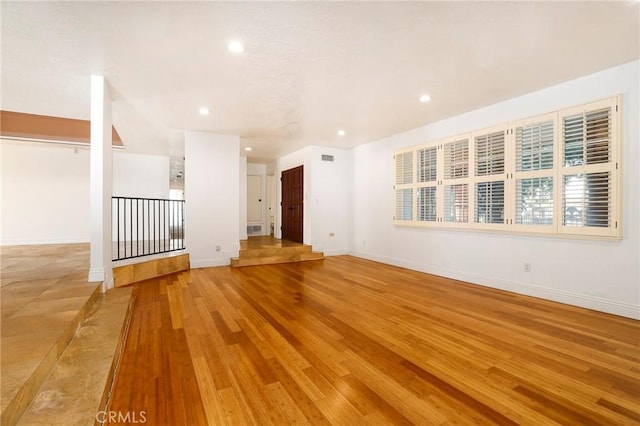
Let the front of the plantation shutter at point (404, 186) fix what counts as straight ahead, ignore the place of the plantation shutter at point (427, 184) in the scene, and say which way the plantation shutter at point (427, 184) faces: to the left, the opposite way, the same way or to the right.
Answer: the same way

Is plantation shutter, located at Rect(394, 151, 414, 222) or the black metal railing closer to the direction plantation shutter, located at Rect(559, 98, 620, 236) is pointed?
the black metal railing

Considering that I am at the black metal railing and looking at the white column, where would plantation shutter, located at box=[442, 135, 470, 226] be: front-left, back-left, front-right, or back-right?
front-left

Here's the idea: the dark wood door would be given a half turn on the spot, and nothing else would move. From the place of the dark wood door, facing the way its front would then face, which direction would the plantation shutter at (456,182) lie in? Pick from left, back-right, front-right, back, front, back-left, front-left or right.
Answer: right

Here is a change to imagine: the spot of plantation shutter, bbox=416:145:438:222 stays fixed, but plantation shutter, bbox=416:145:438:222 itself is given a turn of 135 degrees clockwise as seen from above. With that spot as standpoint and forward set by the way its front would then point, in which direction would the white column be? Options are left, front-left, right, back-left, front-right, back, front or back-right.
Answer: back-left

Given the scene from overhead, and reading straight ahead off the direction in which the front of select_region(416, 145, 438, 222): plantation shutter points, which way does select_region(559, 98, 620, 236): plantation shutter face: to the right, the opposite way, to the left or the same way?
the same way

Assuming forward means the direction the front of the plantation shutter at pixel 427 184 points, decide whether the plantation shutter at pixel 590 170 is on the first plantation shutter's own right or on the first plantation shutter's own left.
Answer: on the first plantation shutter's own left

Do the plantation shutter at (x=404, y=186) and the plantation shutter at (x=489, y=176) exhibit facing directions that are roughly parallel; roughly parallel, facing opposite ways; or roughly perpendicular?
roughly parallel

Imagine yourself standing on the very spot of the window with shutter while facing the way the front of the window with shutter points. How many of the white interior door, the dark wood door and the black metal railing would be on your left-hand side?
0

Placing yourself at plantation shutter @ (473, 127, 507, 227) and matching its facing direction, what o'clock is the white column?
The white column is roughly at 12 o'clock from the plantation shutter.

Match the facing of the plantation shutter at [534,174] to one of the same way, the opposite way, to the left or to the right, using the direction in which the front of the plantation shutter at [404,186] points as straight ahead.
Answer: the same way

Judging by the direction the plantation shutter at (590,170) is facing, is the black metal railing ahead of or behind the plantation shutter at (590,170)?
ahead

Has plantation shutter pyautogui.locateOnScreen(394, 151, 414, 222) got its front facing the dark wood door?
no

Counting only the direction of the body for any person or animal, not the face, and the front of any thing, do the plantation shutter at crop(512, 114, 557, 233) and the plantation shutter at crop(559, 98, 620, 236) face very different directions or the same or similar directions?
same or similar directions

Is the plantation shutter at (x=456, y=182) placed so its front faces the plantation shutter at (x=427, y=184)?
no

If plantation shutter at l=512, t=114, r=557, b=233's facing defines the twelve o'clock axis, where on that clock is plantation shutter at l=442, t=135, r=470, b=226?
plantation shutter at l=442, t=135, r=470, b=226 is roughly at 2 o'clock from plantation shutter at l=512, t=114, r=557, b=233.

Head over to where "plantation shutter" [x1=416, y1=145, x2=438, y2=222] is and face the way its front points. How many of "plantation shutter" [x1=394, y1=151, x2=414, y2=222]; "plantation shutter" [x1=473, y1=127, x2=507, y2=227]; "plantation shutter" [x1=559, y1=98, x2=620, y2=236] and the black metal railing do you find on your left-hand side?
2

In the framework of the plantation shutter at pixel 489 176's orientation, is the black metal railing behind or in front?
in front

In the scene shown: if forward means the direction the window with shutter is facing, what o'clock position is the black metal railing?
The black metal railing is roughly at 1 o'clock from the window with shutter.

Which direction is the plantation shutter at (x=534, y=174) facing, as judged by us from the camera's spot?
facing the viewer and to the left of the viewer
